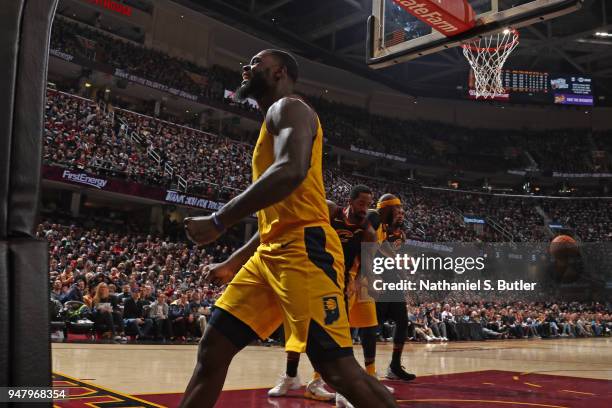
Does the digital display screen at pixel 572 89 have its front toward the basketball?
yes

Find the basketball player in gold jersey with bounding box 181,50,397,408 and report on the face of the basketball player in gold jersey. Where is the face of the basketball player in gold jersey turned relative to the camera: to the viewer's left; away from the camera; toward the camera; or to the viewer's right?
to the viewer's left

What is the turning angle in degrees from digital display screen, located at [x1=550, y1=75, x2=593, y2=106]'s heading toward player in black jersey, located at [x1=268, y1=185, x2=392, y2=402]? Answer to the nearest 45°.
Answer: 0° — it already faces them

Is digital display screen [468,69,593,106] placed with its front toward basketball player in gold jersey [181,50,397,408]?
yes

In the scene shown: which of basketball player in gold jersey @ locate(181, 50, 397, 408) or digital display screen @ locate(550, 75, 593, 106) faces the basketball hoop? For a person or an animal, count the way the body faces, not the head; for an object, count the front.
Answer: the digital display screen

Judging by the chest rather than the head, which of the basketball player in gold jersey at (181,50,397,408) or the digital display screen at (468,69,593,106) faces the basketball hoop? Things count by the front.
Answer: the digital display screen

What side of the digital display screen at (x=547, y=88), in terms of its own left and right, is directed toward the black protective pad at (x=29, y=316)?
front

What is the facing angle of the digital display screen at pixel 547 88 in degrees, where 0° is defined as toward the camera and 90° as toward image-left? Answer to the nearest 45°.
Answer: approximately 0°

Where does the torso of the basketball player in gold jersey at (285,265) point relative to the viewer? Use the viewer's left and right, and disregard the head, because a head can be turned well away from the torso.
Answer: facing to the left of the viewer

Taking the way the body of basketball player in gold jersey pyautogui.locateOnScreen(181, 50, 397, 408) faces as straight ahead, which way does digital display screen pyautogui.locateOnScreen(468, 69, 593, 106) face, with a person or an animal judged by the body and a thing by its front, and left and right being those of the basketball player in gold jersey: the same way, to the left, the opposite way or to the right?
to the left
